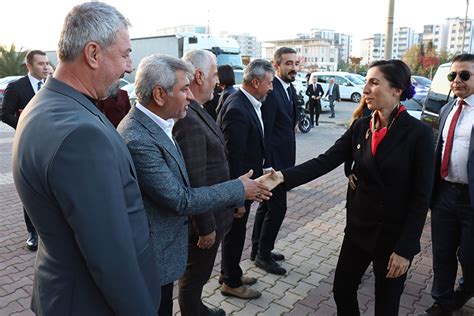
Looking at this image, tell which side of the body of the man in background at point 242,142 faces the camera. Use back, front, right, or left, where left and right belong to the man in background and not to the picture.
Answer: right

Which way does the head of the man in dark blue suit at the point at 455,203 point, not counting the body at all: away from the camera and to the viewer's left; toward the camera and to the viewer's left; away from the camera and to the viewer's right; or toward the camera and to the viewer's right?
toward the camera and to the viewer's left

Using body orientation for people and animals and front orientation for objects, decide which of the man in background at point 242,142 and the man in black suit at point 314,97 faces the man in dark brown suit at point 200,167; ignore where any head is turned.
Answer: the man in black suit at point 314,97

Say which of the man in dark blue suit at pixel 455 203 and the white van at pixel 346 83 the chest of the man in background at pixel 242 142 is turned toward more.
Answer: the man in dark blue suit

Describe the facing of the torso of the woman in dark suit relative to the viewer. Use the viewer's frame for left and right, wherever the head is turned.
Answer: facing the viewer and to the left of the viewer

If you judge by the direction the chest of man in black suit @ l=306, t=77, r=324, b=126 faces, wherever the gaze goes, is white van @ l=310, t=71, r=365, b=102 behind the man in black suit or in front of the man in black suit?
behind

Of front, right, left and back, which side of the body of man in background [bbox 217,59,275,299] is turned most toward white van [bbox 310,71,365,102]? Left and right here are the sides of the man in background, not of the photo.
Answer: left

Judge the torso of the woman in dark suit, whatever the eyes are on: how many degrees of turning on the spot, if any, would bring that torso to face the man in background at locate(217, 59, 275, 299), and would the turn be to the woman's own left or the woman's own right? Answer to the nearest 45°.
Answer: approximately 90° to the woman's own right

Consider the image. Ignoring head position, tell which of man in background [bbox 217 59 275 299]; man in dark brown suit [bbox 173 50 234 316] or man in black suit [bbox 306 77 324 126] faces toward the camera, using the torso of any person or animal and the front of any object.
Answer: man in black suit [bbox 306 77 324 126]

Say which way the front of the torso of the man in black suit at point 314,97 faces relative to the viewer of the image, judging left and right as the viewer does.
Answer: facing the viewer

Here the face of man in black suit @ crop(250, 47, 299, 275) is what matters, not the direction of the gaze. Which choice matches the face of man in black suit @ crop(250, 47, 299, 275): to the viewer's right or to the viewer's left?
to the viewer's right

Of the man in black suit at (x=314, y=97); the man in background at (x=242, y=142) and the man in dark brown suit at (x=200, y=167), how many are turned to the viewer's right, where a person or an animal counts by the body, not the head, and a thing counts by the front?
2

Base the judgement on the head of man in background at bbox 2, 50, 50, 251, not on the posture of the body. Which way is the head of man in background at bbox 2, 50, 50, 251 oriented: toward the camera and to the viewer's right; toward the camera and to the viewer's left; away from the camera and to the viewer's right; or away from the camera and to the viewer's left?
toward the camera and to the viewer's right

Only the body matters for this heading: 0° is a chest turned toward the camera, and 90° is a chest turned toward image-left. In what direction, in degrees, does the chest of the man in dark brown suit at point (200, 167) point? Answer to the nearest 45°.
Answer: approximately 270°

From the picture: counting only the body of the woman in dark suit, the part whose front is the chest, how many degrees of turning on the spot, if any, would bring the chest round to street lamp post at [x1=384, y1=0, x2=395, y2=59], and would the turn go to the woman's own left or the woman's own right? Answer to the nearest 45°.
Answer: approximately 135° to the woman's own right

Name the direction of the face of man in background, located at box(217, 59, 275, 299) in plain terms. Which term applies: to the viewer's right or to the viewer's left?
to the viewer's right

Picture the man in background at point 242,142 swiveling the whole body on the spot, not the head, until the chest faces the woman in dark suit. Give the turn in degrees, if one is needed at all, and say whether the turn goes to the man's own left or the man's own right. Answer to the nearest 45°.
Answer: approximately 45° to the man's own right

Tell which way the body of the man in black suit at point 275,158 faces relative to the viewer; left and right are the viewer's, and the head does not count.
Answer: facing the viewer and to the right of the viewer
